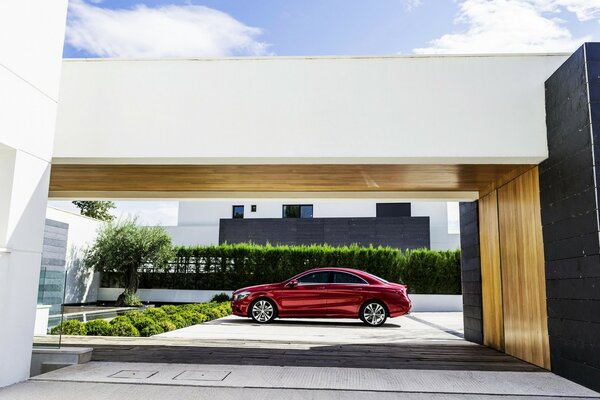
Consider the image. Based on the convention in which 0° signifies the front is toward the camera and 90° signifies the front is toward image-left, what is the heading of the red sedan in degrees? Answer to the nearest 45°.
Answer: approximately 90°

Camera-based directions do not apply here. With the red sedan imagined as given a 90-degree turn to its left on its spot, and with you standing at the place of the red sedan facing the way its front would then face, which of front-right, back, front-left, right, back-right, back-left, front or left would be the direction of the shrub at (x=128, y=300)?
back-right

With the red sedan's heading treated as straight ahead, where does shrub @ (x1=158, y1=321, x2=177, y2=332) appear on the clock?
The shrub is roughly at 11 o'clock from the red sedan.

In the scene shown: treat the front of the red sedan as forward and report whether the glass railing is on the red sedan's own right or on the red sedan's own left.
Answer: on the red sedan's own left

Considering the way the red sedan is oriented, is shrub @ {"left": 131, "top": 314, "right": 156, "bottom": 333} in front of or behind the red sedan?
in front

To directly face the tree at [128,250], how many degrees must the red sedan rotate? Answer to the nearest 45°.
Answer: approximately 45° to its right

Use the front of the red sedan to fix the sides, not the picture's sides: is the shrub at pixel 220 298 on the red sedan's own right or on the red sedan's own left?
on the red sedan's own right

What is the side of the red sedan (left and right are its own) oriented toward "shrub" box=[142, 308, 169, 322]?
front

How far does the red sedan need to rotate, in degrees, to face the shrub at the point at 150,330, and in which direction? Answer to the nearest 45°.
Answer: approximately 45° to its left

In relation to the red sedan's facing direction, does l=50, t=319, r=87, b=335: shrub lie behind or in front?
in front

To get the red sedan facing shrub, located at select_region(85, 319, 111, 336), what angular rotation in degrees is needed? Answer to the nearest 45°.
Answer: approximately 45° to its left

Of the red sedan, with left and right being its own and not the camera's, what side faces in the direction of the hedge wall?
right

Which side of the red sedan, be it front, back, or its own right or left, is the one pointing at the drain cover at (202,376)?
left

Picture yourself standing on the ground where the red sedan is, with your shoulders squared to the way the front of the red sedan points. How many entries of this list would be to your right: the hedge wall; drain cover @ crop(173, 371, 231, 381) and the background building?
2

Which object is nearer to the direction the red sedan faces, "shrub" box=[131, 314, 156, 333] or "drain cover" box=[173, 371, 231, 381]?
the shrub

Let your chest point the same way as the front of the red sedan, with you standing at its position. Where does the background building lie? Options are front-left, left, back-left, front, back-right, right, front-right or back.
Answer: right

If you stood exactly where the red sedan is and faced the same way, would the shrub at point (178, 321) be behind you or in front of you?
in front
